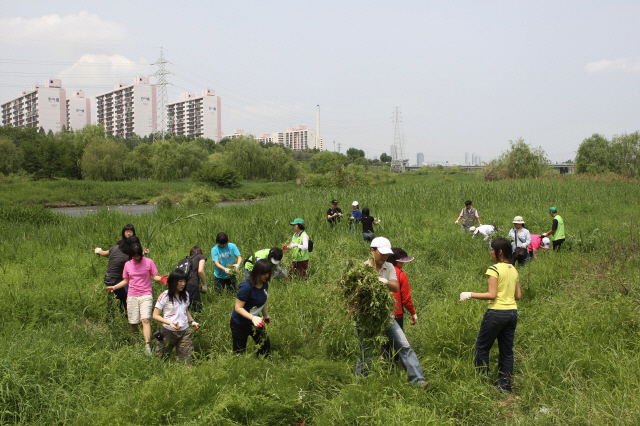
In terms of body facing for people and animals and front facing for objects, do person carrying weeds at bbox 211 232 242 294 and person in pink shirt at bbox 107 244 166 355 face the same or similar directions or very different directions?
same or similar directions

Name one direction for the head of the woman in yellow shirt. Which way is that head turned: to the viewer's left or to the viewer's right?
to the viewer's left

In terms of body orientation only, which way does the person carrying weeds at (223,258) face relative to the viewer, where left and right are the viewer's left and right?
facing the viewer

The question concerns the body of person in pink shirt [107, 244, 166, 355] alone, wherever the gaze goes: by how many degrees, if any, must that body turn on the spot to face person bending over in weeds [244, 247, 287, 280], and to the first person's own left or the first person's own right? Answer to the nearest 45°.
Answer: approximately 90° to the first person's own left

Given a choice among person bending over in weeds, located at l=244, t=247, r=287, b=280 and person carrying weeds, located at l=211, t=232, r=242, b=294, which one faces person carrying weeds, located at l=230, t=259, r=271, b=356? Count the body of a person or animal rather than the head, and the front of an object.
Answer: person carrying weeds, located at l=211, t=232, r=242, b=294

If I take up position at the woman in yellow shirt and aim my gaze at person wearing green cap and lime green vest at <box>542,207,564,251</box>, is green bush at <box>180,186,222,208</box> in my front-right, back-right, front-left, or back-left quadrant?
front-left

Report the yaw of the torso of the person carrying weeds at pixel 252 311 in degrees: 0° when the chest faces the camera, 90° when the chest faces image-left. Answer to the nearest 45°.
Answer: approximately 315°

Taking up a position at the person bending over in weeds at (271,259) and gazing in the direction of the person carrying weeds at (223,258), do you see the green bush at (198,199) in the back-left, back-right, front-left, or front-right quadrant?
front-right

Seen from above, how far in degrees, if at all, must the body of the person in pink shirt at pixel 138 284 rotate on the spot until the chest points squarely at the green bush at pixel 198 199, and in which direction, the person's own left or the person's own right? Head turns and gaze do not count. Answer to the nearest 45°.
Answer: approximately 180°

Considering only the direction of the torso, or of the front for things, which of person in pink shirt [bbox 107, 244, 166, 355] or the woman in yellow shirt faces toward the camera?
the person in pink shirt

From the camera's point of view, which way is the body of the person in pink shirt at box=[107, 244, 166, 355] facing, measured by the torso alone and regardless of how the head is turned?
toward the camera

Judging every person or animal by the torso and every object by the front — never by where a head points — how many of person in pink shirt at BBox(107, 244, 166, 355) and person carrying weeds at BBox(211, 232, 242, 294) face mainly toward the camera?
2

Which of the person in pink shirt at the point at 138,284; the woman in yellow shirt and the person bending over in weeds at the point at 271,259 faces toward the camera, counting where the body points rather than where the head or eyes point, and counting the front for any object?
the person in pink shirt

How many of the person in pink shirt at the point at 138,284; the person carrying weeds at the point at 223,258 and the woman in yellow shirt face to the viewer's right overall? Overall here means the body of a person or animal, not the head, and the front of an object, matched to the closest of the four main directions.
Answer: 0
